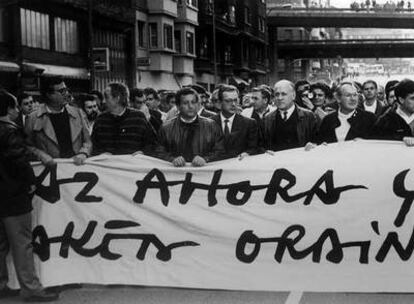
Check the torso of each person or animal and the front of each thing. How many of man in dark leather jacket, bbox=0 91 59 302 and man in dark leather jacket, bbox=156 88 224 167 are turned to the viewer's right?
1

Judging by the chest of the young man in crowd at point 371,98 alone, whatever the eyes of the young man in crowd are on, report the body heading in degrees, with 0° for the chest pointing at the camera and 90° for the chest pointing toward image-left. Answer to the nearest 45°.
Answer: approximately 0°

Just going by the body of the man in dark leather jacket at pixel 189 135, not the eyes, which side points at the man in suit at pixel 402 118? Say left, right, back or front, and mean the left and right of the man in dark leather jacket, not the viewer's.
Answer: left

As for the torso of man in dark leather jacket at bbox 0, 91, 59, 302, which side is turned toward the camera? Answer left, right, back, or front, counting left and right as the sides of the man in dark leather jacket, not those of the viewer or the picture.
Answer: right

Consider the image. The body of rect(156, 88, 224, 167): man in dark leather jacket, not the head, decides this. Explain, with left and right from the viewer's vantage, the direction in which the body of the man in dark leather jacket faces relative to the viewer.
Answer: facing the viewer

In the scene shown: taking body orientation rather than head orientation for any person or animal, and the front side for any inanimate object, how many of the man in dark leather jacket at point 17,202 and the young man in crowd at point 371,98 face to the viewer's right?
1

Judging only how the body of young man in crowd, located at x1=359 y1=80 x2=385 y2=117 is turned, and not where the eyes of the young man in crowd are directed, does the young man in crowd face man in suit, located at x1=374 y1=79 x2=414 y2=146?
yes

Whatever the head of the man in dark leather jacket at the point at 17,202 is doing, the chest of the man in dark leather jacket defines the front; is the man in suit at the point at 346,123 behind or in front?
in front

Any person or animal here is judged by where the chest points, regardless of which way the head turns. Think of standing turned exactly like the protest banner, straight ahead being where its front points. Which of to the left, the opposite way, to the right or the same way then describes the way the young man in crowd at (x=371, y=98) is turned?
the same way

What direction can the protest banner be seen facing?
toward the camera

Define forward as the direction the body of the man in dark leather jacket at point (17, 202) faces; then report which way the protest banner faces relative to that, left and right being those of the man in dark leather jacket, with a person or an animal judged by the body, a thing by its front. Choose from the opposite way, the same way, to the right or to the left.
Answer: to the right

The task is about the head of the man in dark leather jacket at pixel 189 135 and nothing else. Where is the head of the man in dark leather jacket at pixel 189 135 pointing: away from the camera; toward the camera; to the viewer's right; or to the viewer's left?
toward the camera

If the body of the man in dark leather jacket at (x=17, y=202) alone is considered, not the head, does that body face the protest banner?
yes

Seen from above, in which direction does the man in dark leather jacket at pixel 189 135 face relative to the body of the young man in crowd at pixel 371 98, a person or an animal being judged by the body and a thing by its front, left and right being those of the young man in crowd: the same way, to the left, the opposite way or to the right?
the same way

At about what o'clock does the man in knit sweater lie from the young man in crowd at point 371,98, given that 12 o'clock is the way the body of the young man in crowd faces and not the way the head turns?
The man in knit sweater is roughly at 1 o'clock from the young man in crowd.

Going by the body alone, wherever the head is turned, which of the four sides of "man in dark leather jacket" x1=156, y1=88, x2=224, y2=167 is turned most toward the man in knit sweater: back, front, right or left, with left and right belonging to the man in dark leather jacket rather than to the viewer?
right
